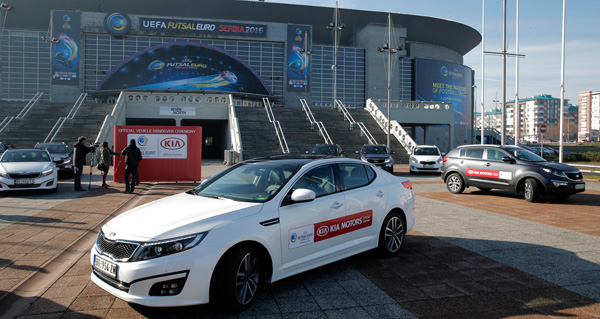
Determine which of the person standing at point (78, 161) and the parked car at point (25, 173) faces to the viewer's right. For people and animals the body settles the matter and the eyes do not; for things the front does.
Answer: the person standing

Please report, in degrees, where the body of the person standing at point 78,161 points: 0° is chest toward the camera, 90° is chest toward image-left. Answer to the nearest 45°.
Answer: approximately 270°

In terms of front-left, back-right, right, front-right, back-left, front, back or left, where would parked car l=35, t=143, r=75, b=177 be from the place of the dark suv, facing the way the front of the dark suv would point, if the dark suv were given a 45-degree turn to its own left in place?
back

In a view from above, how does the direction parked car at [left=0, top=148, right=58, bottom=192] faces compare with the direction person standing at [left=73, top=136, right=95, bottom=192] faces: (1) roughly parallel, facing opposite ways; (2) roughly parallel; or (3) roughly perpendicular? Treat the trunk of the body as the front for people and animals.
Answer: roughly perpendicular

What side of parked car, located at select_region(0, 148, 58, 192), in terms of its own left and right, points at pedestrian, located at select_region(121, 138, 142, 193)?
left

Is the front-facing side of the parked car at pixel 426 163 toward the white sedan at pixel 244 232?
yes

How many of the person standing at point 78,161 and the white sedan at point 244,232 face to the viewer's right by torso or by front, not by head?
1

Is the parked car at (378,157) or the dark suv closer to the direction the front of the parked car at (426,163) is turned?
the dark suv

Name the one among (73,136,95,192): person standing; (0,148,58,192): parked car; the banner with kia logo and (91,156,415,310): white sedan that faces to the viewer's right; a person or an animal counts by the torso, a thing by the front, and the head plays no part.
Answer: the person standing

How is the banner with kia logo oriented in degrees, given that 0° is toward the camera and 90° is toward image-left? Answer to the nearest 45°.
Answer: approximately 0°
